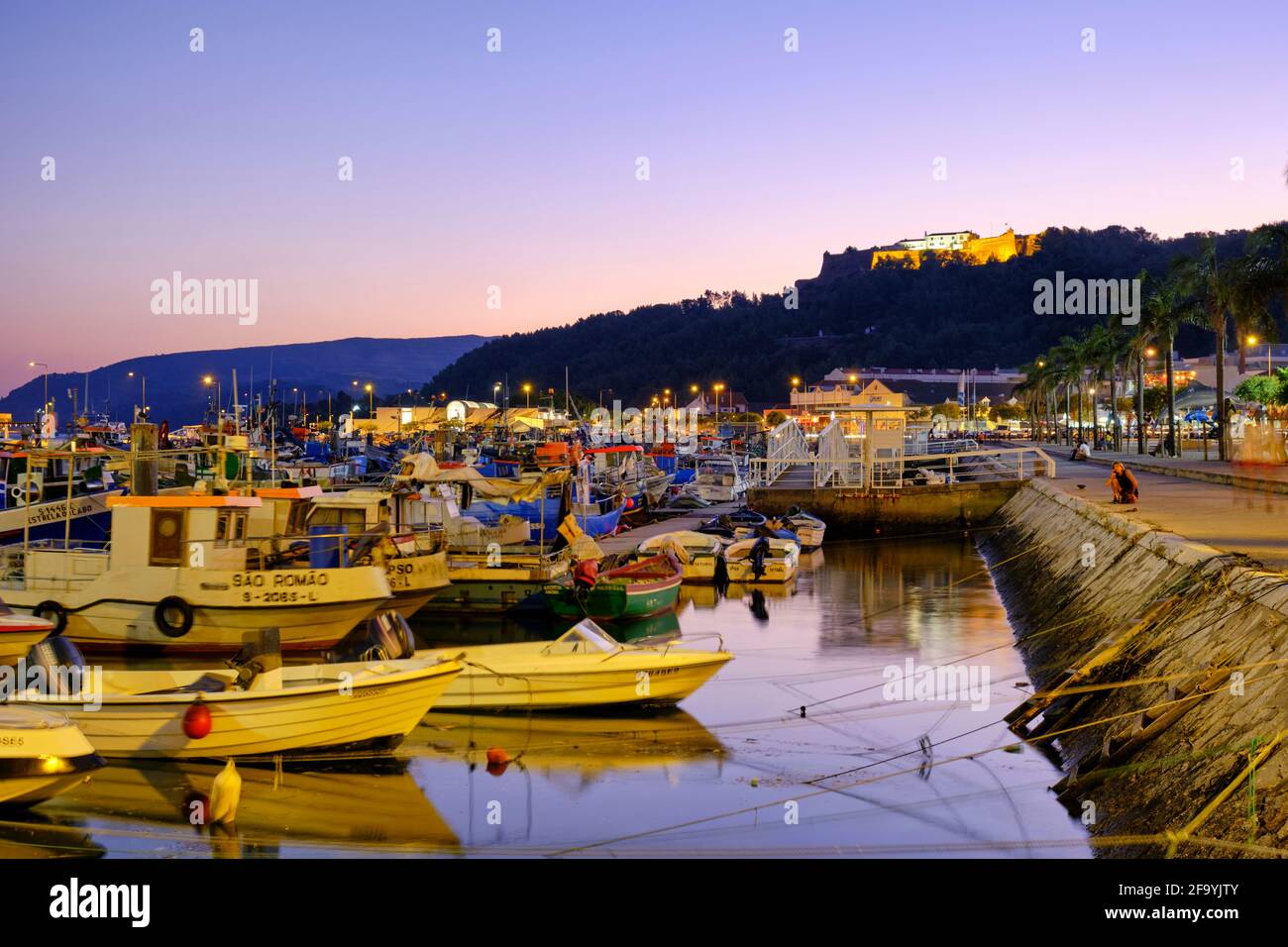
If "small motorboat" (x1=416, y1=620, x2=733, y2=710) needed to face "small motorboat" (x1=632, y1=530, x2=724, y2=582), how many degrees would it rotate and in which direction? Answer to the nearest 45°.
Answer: approximately 90° to its left

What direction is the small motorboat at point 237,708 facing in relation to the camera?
to the viewer's right

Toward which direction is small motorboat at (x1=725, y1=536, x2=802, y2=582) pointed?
away from the camera

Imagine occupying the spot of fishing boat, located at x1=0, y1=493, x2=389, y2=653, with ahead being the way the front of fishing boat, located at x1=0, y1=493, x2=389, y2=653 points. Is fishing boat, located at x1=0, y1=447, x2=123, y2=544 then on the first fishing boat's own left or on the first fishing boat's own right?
on the first fishing boat's own left

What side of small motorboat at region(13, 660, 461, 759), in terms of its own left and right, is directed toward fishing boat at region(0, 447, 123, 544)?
left

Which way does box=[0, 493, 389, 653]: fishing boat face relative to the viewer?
to the viewer's right

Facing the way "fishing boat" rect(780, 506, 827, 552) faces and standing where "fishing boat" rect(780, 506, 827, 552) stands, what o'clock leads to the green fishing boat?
The green fishing boat is roughly at 8 o'clock from the fishing boat.

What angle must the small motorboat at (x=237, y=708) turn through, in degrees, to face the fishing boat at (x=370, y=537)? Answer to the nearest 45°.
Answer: approximately 90° to its left

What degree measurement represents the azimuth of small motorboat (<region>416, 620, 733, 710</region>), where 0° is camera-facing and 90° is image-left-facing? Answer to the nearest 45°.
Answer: approximately 270°
